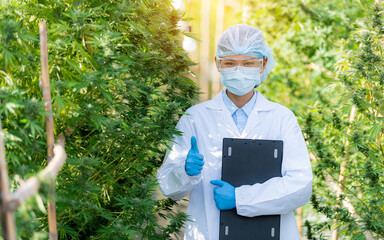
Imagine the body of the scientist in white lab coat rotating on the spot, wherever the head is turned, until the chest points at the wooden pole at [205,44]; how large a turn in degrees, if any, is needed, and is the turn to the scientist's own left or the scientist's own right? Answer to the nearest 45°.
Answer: approximately 180°

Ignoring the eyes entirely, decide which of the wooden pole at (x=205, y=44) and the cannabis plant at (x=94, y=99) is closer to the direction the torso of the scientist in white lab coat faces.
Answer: the cannabis plant

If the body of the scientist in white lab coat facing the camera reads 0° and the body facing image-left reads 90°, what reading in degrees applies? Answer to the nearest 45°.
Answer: approximately 0°

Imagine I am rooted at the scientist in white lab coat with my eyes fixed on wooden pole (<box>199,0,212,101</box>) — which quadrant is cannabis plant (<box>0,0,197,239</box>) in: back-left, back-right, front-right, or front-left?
back-left

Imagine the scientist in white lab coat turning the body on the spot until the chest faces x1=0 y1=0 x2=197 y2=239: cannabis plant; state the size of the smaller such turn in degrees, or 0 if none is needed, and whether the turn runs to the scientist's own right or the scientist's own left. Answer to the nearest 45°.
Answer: approximately 45° to the scientist's own right
